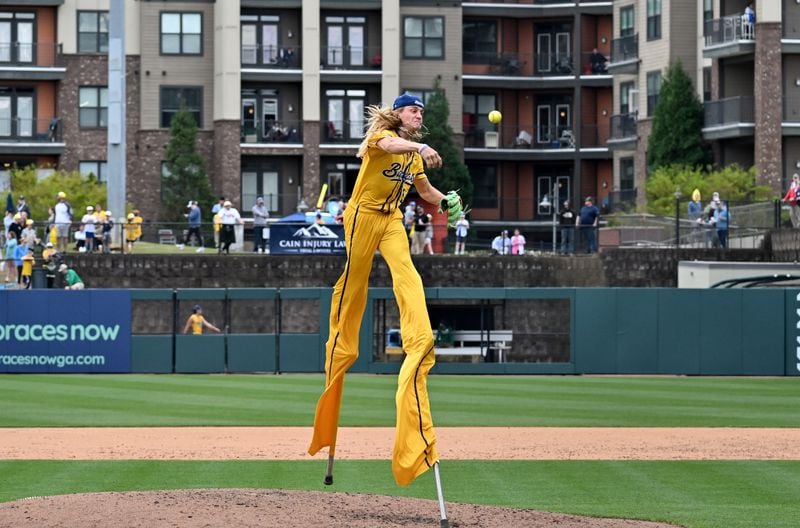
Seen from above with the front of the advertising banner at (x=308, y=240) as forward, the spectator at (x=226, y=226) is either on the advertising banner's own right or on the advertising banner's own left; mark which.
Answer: on the advertising banner's own right

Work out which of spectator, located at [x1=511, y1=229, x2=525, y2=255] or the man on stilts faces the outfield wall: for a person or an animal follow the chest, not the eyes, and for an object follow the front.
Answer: the spectator

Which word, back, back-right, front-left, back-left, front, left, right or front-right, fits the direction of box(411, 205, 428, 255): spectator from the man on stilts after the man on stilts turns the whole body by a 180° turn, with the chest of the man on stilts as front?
front-right

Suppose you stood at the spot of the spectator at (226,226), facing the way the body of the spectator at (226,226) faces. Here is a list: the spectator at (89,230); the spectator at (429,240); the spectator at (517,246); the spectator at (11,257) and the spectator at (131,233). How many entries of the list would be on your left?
2

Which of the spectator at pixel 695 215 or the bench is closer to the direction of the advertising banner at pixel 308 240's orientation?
the bench

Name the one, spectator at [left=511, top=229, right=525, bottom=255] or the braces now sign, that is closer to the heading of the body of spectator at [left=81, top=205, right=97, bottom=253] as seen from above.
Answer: the braces now sign

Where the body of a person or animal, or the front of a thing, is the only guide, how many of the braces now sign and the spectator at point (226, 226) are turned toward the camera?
2

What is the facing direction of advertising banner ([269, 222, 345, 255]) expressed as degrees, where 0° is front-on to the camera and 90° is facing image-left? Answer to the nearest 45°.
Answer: approximately 0°
